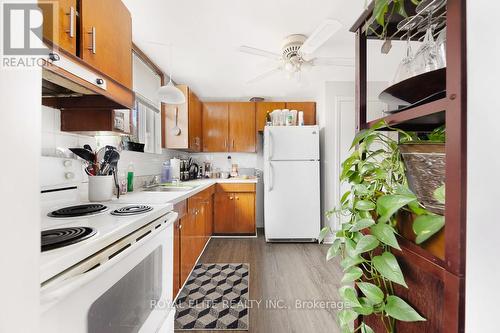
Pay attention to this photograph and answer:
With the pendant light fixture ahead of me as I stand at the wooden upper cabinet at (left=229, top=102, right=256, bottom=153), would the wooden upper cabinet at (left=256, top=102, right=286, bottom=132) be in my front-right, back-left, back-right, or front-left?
back-left

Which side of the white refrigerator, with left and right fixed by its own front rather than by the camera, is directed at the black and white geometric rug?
front

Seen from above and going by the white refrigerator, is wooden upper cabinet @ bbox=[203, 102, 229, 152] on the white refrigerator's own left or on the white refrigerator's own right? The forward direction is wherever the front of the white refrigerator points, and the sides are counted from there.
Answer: on the white refrigerator's own right

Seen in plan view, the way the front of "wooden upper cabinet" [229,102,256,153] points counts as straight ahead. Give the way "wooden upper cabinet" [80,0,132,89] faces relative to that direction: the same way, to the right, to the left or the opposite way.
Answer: to the left

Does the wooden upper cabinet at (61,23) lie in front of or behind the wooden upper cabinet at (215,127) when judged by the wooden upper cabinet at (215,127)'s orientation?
in front

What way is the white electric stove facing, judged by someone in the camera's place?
facing the viewer and to the right of the viewer

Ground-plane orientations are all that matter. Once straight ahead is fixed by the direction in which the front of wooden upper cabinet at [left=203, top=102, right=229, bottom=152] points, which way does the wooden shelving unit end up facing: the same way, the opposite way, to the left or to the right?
to the right

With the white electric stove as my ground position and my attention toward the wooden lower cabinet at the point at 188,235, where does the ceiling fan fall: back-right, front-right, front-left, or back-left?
front-right

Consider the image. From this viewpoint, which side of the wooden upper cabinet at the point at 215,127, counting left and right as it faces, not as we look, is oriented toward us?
front

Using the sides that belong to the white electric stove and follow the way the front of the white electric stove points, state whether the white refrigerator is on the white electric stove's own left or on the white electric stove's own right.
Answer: on the white electric stove's own left

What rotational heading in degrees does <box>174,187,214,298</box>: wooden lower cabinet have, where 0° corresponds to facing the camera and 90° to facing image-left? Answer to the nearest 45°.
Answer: approximately 270°

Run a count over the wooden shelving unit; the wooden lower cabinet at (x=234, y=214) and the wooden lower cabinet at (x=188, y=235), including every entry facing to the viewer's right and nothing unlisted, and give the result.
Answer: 1

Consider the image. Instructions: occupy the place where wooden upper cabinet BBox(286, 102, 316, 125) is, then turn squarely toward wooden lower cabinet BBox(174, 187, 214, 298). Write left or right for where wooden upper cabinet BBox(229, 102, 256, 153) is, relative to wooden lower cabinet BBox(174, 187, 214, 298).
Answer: right

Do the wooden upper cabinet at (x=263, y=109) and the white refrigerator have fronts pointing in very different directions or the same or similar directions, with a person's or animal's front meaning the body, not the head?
same or similar directions

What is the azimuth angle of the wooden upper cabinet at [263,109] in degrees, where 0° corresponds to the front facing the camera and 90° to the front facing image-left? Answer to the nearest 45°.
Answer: approximately 0°

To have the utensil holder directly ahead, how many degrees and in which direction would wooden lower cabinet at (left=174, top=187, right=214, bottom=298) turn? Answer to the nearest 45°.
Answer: approximately 135° to its right

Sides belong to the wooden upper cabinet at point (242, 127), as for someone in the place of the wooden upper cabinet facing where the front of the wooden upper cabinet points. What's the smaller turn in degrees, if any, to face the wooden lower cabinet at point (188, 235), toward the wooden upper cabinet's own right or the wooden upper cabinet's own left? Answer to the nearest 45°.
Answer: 0° — it already faces it

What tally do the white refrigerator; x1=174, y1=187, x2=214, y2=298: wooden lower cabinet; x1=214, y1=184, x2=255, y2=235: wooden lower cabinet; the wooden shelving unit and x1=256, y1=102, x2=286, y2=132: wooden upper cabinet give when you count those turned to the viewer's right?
1
